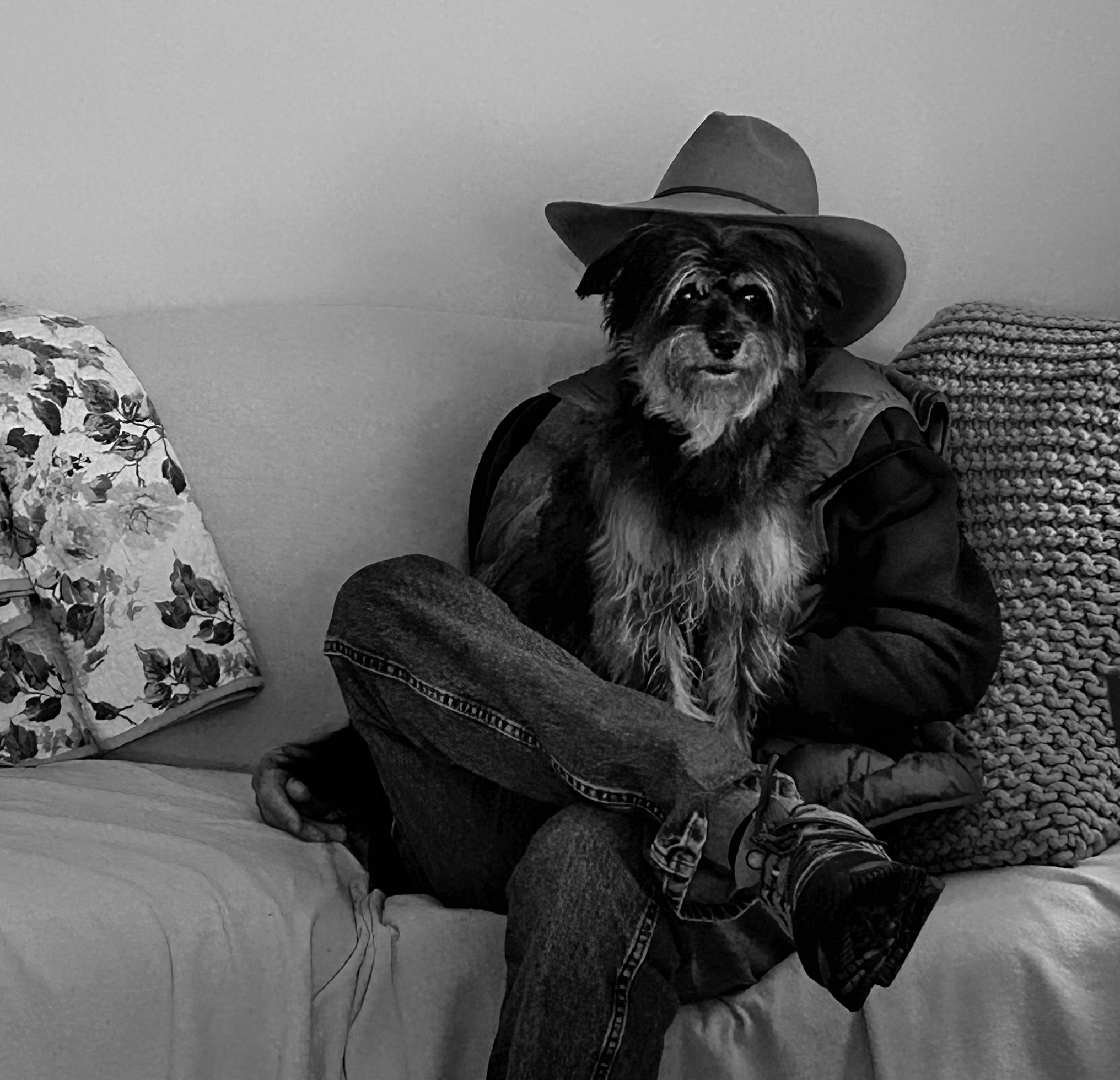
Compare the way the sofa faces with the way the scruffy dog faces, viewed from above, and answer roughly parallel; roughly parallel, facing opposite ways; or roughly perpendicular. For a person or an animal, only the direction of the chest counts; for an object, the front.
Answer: roughly parallel

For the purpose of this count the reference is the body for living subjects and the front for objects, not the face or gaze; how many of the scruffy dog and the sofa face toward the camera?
2

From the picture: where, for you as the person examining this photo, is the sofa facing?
facing the viewer

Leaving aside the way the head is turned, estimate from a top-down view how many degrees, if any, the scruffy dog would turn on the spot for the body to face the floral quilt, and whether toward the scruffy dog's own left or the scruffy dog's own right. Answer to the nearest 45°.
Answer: approximately 90° to the scruffy dog's own right
